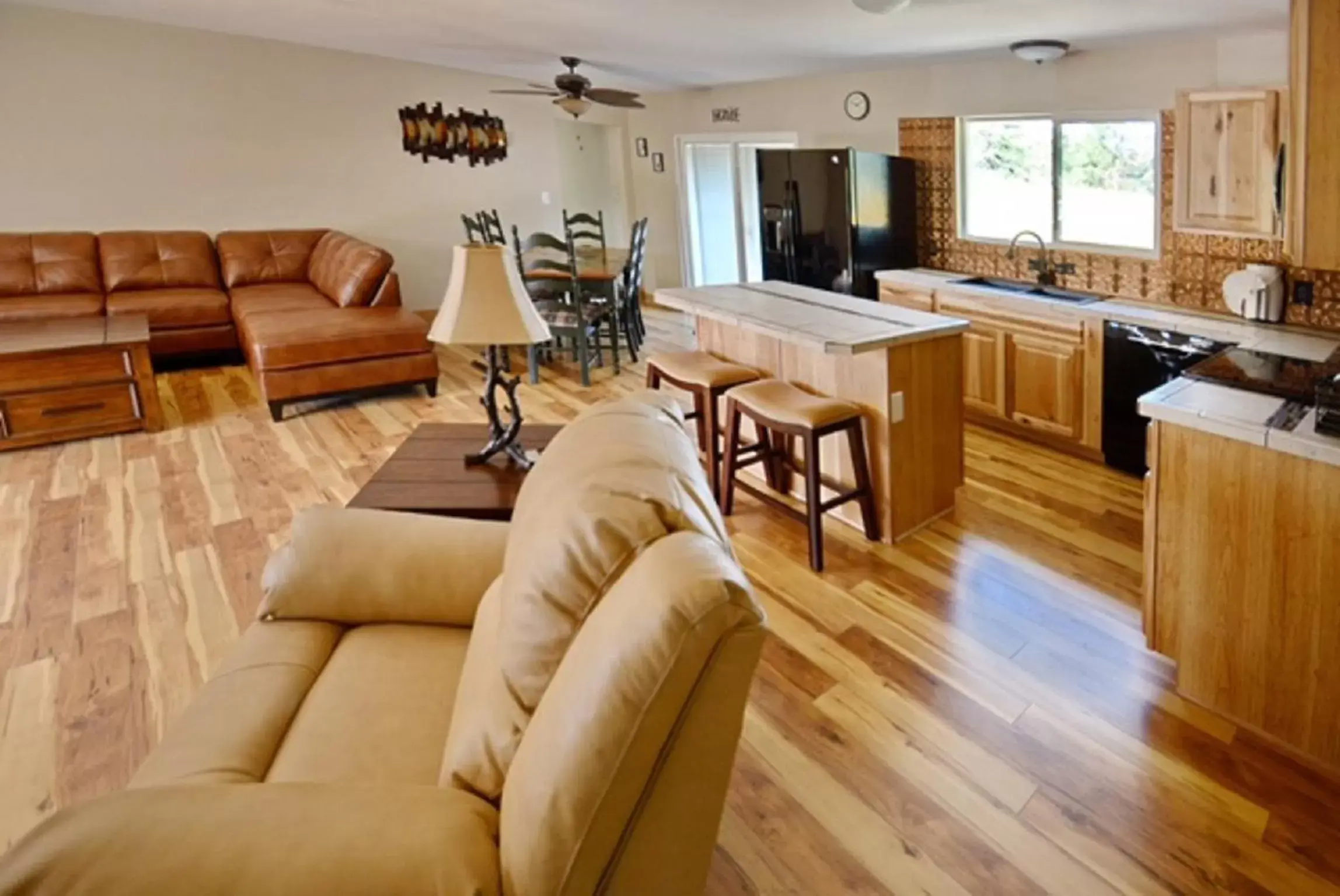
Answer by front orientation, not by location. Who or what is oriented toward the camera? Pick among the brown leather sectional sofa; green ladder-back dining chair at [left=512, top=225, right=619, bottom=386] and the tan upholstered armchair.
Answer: the brown leather sectional sofa

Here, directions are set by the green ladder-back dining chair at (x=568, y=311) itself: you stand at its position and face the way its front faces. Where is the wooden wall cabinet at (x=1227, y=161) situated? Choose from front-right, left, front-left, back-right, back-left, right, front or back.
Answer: right

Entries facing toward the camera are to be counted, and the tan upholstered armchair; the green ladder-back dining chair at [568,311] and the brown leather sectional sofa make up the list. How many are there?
1

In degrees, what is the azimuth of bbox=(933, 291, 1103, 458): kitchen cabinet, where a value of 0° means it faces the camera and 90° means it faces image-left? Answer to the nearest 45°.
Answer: approximately 45°

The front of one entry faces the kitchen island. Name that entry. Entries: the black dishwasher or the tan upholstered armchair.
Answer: the black dishwasher

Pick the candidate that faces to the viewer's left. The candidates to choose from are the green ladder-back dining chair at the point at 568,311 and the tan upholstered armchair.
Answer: the tan upholstered armchair

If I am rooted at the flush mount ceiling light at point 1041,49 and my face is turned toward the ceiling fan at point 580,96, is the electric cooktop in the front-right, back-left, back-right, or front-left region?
back-left

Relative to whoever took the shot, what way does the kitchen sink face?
facing the viewer and to the left of the viewer

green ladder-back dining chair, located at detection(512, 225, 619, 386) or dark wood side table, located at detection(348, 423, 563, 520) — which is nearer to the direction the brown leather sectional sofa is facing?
the dark wood side table

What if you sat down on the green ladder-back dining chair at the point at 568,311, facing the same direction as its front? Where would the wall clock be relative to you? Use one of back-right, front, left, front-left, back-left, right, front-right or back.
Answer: front-right

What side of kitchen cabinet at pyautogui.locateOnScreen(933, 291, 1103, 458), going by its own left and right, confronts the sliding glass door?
right

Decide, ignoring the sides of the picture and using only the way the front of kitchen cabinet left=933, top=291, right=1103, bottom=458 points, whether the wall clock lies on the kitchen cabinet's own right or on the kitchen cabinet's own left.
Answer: on the kitchen cabinet's own right

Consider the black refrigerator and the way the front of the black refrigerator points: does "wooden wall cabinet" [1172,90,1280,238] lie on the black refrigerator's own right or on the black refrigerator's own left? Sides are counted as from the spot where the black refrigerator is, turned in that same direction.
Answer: on the black refrigerator's own left

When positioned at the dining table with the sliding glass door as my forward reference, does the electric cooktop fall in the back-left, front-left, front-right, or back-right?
back-right
